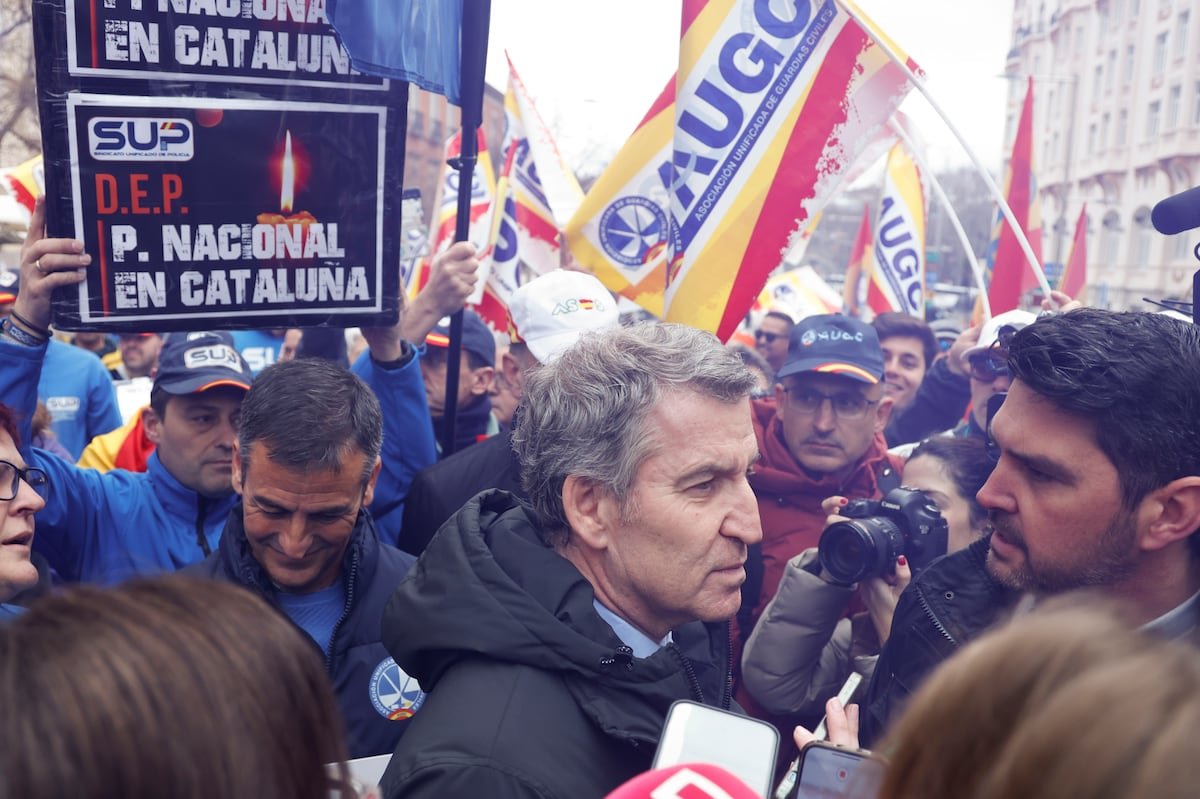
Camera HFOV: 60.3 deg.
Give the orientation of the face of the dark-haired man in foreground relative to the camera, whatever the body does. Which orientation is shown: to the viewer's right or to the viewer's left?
to the viewer's left

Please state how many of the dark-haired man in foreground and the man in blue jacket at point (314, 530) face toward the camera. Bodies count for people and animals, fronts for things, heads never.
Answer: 1

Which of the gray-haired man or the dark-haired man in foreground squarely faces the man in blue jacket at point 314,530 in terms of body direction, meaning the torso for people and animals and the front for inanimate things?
the dark-haired man in foreground

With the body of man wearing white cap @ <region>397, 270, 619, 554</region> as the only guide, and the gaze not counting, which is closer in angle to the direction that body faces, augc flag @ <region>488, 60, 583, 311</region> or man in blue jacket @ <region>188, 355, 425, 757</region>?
the man in blue jacket

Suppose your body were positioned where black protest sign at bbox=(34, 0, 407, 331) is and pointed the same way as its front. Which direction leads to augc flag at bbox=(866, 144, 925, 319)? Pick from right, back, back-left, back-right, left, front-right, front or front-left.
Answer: back-left

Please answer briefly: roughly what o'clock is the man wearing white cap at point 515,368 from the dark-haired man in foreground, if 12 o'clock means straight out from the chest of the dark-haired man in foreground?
The man wearing white cap is roughly at 1 o'clock from the dark-haired man in foreground.

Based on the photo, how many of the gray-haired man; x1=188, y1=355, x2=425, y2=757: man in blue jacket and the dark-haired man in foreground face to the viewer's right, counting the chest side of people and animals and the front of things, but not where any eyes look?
1

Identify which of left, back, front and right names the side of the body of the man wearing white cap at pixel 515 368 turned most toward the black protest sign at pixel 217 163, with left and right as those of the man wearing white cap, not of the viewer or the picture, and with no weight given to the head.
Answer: right

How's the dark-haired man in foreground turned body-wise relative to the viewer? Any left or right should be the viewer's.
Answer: facing to the left of the viewer

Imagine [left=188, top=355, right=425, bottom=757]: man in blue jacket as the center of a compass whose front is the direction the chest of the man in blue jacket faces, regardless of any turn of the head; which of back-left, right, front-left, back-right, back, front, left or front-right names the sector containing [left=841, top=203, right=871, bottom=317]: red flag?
back-left

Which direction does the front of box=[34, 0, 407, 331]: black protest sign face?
toward the camera

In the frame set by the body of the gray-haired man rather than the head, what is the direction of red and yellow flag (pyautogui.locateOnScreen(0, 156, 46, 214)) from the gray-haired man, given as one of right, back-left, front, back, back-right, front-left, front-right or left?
back-left

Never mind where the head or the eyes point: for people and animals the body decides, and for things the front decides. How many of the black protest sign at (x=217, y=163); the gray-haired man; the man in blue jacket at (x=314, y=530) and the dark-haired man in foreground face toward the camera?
2

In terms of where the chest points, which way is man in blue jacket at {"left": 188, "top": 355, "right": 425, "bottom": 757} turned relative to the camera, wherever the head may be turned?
toward the camera

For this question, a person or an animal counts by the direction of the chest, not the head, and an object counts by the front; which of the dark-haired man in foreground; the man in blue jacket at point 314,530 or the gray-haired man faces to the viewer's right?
the gray-haired man

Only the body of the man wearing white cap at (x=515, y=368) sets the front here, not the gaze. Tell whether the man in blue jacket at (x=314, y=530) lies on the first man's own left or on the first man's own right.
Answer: on the first man's own right

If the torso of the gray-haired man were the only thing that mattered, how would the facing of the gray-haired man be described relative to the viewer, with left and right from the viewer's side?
facing to the right of the viewer
